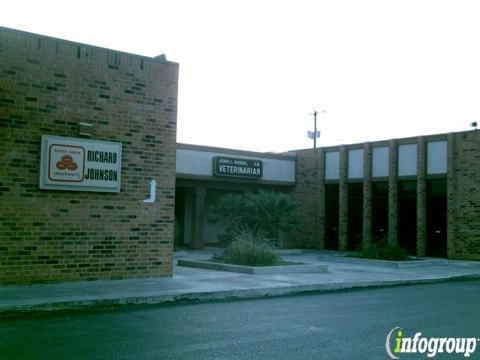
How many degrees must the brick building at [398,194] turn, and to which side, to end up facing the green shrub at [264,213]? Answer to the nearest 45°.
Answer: approximately 45° to its right

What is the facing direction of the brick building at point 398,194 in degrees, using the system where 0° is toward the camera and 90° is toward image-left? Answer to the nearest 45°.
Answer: approximately 45°

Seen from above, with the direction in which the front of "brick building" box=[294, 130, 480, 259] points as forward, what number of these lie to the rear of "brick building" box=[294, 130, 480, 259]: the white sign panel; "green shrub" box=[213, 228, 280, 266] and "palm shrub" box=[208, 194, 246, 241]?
0

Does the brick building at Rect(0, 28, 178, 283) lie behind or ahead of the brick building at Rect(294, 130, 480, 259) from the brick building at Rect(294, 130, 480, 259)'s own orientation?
ahead

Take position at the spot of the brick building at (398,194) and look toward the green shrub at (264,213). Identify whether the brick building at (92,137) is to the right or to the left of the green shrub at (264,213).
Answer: left

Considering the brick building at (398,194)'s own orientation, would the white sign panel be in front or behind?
in front

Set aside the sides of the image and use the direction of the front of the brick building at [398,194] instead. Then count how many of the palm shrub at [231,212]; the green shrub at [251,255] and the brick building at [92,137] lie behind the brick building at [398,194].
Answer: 0

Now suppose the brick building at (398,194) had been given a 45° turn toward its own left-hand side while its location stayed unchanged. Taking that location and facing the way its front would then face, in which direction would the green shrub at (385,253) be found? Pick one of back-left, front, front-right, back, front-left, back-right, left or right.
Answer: front

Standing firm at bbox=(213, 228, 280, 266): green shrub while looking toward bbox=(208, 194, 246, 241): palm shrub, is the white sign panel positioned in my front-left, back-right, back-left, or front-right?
back-left
